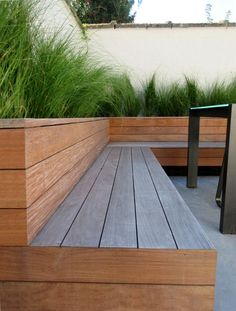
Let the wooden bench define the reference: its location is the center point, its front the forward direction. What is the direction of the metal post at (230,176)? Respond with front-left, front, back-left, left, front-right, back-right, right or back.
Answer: front-left

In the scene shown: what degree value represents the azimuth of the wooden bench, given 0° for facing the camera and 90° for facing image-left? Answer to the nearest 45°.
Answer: approximately 270°

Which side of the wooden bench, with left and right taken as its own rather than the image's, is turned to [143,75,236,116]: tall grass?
left

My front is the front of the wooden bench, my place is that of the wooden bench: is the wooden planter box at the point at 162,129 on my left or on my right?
on my left

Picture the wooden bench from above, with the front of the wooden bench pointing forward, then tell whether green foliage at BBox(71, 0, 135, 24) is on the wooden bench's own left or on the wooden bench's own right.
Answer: on the wooden bench's own left

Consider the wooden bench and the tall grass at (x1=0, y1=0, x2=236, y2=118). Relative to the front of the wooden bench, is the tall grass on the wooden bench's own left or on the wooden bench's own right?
on the wooden bench's own left
